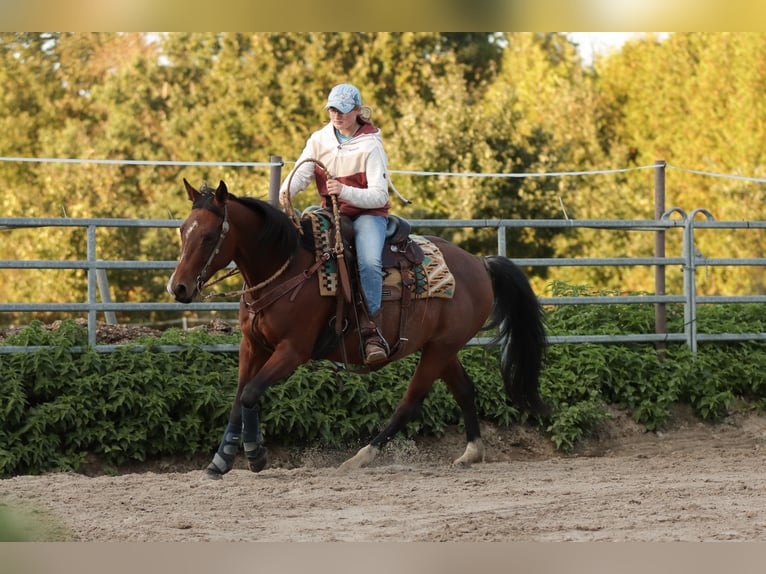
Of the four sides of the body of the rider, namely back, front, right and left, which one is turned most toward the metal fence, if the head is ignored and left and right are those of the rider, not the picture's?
back

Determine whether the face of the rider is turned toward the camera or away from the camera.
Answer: toward the camera

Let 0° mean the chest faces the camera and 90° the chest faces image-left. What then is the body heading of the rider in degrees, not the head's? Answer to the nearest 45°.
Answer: approximately 45°
